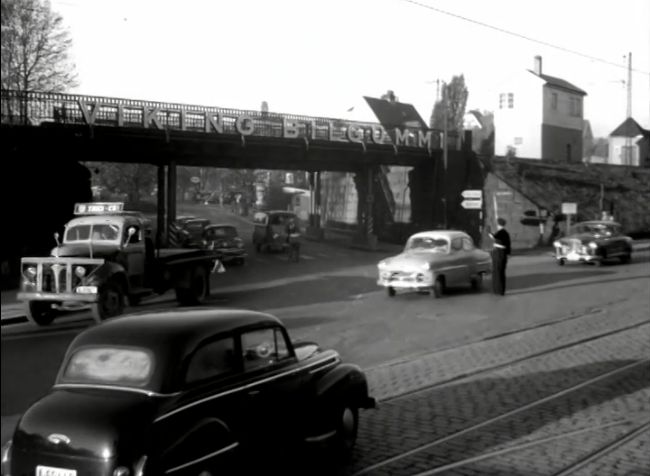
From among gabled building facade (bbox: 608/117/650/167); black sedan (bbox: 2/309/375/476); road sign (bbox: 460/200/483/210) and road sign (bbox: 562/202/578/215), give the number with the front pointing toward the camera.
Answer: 3

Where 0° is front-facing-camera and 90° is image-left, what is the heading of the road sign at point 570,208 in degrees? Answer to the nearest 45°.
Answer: approximately 0°

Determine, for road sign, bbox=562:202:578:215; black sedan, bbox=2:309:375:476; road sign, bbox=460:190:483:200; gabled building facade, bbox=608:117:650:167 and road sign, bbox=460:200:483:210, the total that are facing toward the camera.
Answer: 4

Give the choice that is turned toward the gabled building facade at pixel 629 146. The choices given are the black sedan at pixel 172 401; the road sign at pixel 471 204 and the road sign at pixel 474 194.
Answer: the black sedan

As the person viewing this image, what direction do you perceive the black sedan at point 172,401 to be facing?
facing away from the viewer and to the right of the viewer

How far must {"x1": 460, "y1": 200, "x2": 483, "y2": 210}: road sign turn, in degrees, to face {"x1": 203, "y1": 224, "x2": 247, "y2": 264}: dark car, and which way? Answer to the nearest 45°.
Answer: approximately 45° to its right

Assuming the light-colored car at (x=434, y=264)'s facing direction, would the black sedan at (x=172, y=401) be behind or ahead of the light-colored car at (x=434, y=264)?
ahead

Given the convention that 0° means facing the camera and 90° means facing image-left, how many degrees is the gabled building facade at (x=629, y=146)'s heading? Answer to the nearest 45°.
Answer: approximately 0°

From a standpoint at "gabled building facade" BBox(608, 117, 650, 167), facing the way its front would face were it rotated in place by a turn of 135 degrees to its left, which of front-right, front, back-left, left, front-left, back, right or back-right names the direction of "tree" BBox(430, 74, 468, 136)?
back

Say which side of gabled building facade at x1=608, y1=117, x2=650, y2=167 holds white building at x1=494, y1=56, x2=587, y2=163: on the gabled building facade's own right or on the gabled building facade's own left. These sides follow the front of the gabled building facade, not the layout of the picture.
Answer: on the gabled building facade's own right

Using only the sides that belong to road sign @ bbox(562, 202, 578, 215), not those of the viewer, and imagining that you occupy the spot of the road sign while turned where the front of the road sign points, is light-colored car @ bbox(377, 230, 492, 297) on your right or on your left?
on your right
